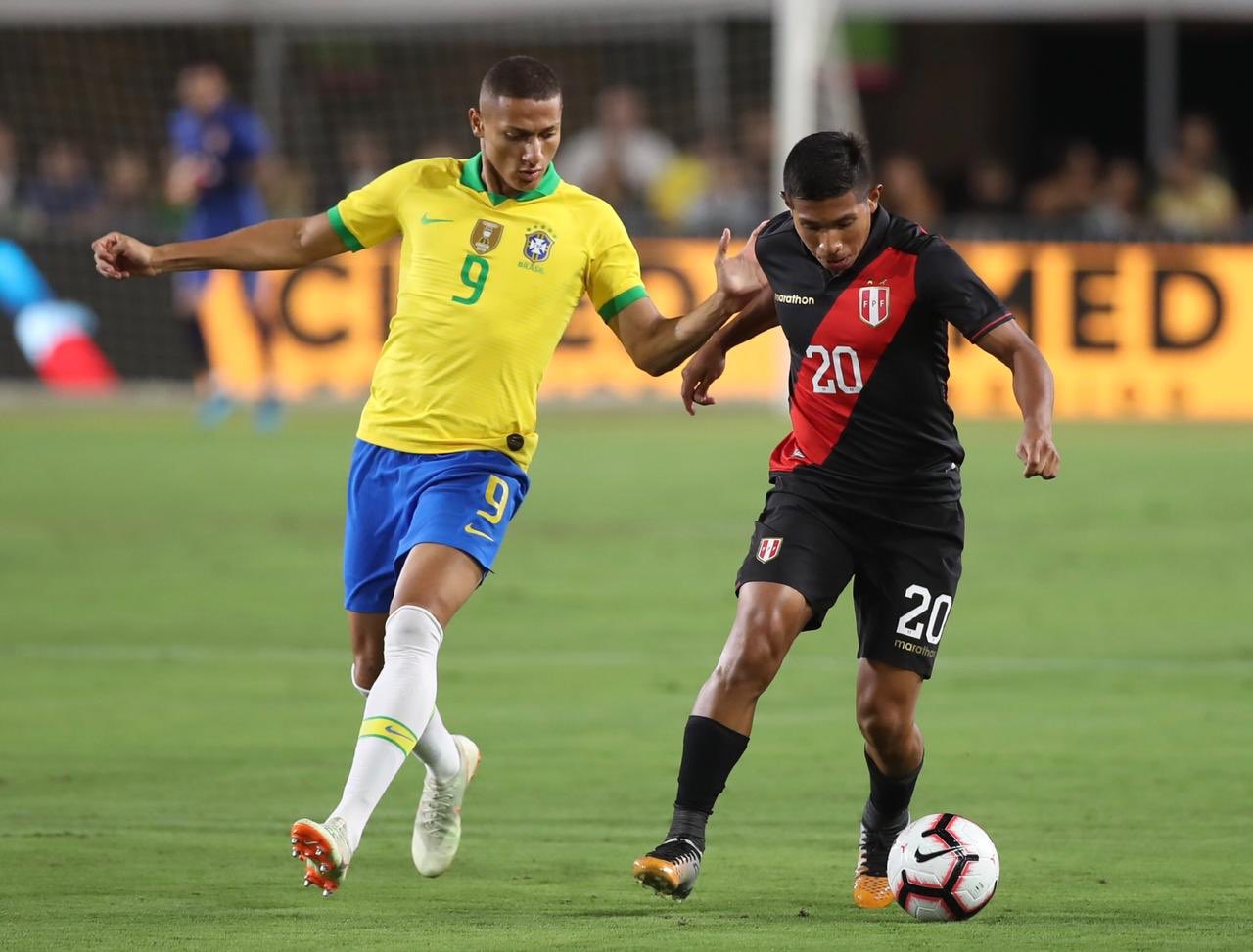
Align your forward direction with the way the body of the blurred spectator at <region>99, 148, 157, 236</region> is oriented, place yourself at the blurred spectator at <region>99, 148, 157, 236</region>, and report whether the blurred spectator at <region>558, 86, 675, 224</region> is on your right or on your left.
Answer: on your left

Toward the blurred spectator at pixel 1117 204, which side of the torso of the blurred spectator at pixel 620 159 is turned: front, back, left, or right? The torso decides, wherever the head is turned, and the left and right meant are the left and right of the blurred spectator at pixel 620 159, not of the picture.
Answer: left

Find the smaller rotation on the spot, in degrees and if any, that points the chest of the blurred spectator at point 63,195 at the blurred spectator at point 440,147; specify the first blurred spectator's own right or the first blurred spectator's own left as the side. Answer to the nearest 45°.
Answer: approximately 90° to the first blurred spectator's own left

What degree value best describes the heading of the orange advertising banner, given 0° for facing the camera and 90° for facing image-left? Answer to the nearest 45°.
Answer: approximately 0°

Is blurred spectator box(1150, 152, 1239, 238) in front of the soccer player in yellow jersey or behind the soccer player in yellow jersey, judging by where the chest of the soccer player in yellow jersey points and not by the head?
behind

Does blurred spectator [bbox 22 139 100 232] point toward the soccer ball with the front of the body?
yes

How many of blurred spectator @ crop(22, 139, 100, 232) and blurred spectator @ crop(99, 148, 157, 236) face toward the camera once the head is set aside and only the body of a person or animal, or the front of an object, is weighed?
2

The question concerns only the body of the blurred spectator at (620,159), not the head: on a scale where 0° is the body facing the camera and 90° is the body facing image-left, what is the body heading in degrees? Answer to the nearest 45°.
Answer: approximately 0°

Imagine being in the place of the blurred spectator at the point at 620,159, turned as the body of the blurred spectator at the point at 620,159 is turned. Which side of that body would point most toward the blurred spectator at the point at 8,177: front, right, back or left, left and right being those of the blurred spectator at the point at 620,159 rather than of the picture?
right
